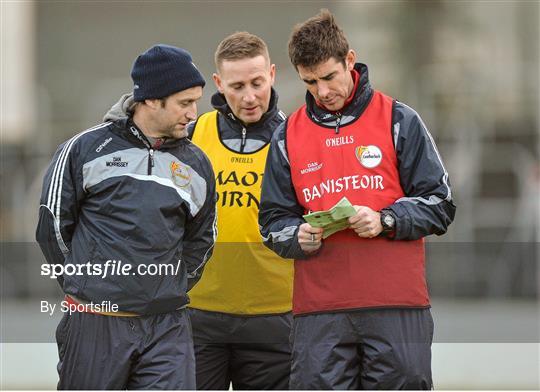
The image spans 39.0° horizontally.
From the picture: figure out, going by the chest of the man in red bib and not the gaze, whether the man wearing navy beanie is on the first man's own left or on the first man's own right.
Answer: on the first man's own right

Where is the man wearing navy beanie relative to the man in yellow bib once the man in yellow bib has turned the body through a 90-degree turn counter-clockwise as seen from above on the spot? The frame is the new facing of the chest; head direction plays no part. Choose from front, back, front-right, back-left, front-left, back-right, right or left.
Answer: back-right

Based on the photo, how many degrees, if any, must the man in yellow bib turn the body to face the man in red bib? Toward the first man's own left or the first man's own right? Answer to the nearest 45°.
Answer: approximately 45° to the first man's own left

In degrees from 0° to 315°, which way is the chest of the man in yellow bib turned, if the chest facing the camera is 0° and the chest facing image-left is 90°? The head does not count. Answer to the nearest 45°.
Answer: approximately 0°

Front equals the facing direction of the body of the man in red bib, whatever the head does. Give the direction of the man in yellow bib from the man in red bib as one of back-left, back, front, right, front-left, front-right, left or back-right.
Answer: back-right

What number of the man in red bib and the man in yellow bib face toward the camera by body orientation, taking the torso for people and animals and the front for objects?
2

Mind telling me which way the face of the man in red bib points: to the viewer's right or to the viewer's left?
to the viewer's left
